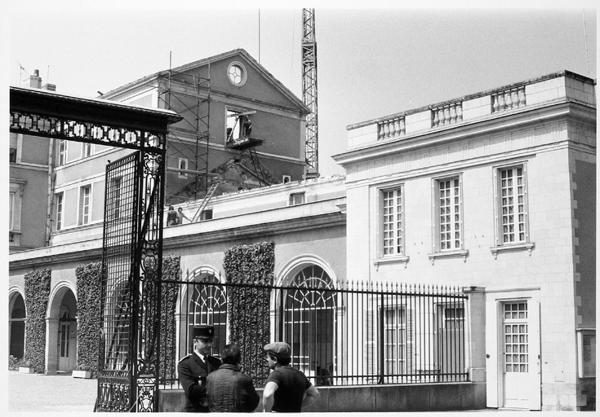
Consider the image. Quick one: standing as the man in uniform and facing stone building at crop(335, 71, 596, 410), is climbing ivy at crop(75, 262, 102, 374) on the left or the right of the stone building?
left

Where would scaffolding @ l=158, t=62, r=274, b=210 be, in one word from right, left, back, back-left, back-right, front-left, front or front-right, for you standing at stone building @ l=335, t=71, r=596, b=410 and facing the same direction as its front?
right

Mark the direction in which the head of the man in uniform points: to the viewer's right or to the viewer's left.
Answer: to the viewer's right

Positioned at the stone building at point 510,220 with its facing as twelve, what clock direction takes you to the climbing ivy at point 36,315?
The climbing ivy is roughly at 3 o'clock from the stone building.

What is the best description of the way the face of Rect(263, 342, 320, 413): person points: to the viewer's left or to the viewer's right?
to the viewer's left

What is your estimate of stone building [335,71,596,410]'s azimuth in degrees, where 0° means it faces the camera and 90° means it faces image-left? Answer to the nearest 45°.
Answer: approximately 45°

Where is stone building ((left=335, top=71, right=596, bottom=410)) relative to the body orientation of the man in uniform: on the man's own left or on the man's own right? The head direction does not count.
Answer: on the man's own left
